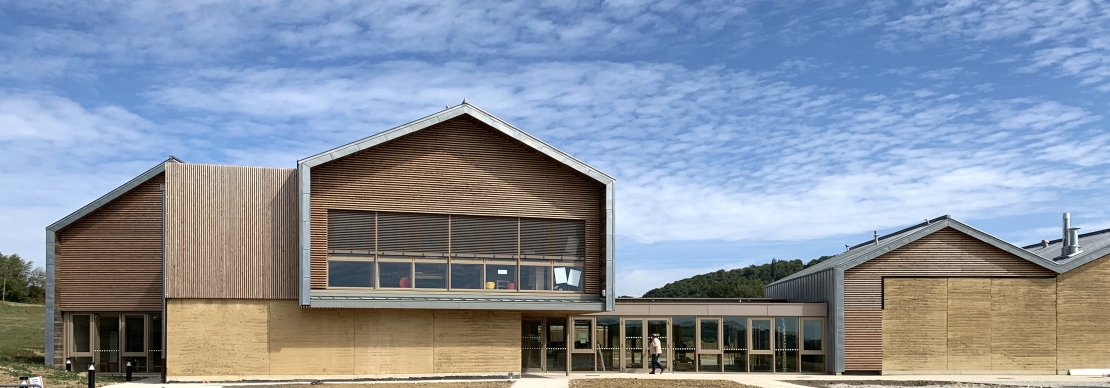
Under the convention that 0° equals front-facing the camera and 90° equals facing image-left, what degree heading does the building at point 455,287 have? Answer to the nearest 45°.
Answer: approximately 0°
